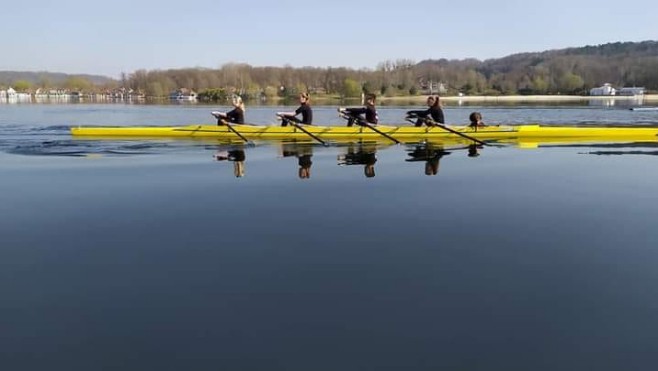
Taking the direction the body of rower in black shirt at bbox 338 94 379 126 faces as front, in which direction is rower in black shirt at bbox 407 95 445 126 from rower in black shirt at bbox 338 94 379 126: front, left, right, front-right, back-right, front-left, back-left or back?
back

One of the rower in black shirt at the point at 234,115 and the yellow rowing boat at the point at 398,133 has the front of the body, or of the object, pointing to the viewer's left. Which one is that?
the rower in black shirt

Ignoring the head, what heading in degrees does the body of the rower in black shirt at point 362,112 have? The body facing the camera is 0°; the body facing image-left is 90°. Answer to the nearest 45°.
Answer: approximately 90°

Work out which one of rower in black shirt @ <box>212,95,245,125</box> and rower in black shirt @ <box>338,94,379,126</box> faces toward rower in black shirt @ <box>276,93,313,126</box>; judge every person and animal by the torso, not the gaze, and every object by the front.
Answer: rower in black shirt @ <box>338,94,379,126</box>

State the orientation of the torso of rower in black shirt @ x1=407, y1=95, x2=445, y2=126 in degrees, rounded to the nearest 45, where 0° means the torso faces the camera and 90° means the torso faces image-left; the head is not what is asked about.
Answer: approximately 90°

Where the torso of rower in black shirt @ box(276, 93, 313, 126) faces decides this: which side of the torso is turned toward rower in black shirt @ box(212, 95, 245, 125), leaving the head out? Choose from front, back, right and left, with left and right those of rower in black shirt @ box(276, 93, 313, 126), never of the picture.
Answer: front

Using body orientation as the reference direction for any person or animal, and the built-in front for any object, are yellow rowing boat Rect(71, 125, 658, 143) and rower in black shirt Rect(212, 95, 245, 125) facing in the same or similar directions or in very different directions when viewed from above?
very different directions

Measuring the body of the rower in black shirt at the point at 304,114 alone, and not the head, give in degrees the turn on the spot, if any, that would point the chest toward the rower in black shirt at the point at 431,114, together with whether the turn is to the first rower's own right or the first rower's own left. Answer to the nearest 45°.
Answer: approximately 180°

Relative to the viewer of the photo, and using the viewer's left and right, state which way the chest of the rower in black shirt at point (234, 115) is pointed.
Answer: facing to the left of the viewer

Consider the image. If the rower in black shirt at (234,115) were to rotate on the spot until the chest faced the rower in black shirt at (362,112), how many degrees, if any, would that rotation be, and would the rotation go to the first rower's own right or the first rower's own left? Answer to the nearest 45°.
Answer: approximately 180°

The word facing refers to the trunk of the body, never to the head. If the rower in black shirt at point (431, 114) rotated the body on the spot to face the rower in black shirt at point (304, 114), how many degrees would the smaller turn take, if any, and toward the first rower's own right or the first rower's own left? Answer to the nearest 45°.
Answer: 0° — they already face them

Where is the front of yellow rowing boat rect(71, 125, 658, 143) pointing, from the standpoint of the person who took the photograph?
facing to the right of the viewer

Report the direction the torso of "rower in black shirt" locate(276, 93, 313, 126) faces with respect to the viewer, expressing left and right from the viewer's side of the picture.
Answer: facing to the left of the viewer

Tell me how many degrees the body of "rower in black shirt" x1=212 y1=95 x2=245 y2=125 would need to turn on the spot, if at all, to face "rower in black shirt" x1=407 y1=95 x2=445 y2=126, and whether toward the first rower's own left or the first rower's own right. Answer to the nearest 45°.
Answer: approximately 180°
